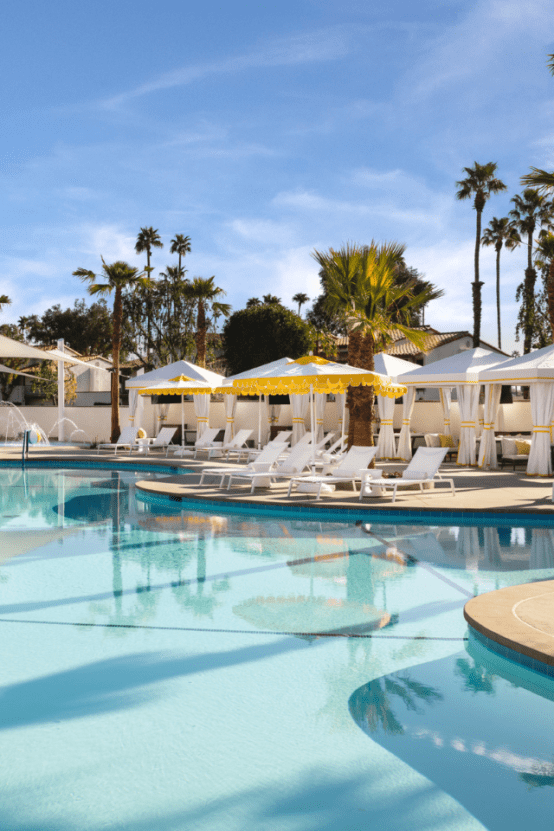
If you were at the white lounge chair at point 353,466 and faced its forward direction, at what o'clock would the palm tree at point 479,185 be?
The palm tree is roughly at 5 o'clock from the white lounge chair.

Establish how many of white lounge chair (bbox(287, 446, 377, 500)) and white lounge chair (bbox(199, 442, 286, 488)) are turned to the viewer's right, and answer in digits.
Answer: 0

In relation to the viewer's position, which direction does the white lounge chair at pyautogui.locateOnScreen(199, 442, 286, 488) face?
facing the viewer and to the left of the viewer

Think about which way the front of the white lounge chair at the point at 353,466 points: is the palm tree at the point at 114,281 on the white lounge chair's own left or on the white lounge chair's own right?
on the white lounge chair's own right

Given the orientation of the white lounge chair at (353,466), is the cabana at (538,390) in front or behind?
behind

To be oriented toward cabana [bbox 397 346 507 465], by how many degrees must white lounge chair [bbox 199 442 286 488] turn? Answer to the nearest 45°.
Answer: approximately 180°

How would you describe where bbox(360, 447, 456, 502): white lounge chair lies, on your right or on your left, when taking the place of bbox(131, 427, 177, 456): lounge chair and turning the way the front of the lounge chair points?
on your left

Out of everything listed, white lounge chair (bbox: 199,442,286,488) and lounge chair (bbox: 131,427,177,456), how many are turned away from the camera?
0

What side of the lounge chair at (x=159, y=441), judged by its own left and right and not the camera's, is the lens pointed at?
left

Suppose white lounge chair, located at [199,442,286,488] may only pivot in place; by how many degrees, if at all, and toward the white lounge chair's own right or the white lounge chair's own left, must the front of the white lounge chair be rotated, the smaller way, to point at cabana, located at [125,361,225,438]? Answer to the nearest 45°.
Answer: approximately 135° to the white lounge chair's own right

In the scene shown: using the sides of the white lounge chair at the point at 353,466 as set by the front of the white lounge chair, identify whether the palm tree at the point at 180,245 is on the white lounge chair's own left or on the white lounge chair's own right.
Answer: on the white lounge chair's own right

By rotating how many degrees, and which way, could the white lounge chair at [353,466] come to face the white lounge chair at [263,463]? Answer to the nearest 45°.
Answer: approximately 90° to its right

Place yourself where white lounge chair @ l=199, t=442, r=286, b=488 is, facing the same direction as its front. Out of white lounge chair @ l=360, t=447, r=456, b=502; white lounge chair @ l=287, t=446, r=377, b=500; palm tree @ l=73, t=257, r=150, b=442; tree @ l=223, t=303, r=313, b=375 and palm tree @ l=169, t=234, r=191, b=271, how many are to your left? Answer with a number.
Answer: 2
